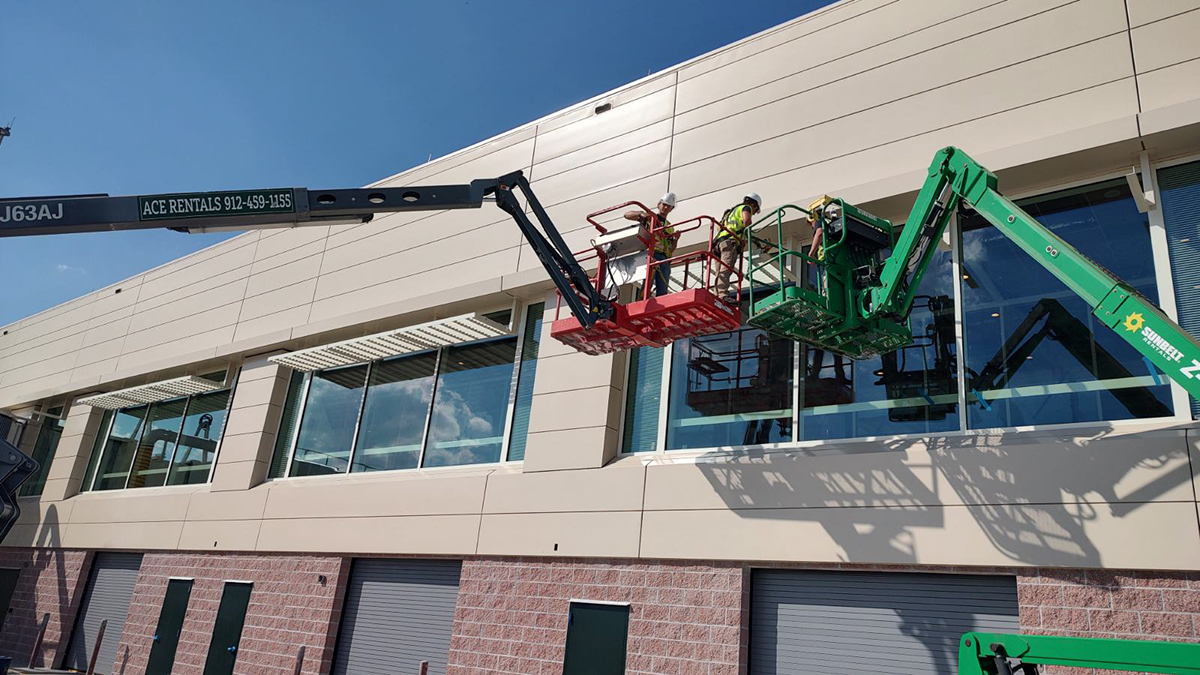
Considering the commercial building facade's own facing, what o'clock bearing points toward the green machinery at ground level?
The green machinery at ground level is roughly at 10 o'clock from the commercial building facade.

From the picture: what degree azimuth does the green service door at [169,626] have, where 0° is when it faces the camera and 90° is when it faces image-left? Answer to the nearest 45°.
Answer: approximately 45°

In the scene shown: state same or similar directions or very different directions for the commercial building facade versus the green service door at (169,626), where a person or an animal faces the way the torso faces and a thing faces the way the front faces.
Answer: same or similar directions

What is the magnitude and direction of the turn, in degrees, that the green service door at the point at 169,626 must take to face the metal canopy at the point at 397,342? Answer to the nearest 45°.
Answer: approximately 90° to its left

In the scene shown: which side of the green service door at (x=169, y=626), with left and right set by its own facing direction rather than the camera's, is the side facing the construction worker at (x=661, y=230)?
left

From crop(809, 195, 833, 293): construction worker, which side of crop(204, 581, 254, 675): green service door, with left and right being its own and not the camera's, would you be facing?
left

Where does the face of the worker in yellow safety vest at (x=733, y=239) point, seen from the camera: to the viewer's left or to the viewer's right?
to the viewer's right

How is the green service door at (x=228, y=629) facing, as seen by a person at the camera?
facing the viewer and to the left of the viewer

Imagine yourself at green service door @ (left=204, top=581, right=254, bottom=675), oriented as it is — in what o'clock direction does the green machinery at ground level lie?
The green machinery at ground level is roughly at 10 o'clock from the green service door.

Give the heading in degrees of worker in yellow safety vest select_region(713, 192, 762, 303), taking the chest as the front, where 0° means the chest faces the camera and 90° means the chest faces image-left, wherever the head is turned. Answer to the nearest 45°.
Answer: approximately 270°

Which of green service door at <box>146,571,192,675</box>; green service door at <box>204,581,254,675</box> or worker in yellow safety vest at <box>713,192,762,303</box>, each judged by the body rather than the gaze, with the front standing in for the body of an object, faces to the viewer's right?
the worker in yellow safety vest

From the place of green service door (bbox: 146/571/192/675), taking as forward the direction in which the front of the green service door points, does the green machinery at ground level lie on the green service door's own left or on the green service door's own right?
on the green service door's own left
